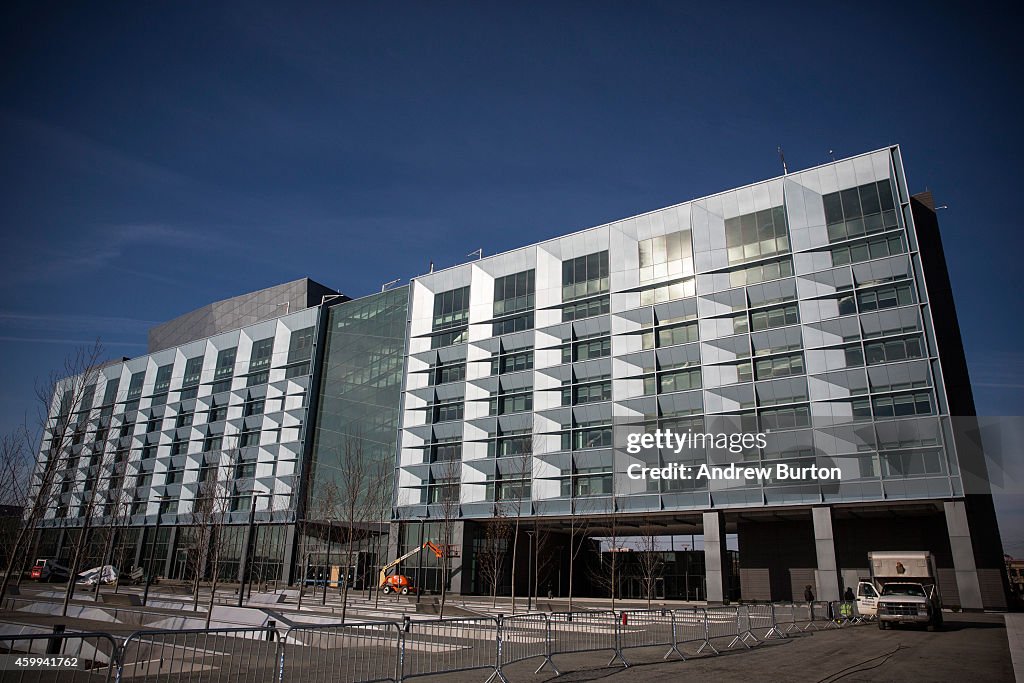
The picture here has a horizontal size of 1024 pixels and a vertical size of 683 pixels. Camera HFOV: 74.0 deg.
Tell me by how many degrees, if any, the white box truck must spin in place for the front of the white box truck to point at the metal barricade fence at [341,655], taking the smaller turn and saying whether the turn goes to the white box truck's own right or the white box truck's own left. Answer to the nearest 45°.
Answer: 0° — it already faces it

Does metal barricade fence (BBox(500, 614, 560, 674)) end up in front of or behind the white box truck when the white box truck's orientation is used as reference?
in front

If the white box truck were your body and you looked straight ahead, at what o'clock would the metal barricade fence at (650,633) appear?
The metal barricade fence is roughly at 1 o'clock from the white box truck.

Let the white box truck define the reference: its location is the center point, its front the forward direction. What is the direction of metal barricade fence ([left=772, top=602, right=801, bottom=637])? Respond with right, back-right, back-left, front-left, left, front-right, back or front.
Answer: front-right

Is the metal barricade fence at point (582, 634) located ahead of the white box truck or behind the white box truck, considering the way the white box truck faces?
ahead

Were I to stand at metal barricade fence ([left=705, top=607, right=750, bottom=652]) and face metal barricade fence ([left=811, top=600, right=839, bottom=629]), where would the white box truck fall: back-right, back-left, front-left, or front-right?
front-right

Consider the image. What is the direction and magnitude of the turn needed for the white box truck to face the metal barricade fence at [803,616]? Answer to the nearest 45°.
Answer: approximately 90° to its right

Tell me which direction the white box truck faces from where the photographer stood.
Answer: facing the viewer
